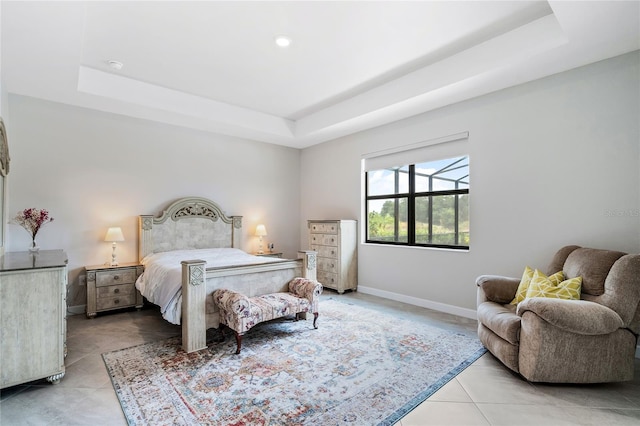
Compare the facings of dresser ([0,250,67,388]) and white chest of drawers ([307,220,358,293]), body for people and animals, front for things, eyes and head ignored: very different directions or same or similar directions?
very different directions

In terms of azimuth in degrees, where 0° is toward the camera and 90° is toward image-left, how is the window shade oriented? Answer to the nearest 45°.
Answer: approximately 45°

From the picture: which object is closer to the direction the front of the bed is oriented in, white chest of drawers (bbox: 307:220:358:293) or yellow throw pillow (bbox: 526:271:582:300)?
the yellow throw pillow

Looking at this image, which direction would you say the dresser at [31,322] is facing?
to the viewer's right

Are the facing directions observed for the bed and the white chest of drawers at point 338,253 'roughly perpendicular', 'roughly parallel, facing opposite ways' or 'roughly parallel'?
roughly perpendicular

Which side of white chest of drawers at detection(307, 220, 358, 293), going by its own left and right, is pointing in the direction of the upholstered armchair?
left
